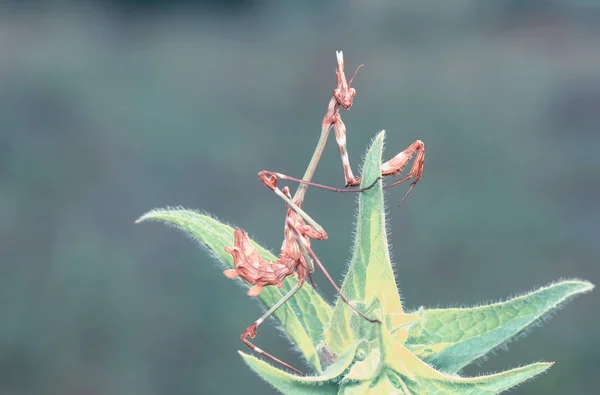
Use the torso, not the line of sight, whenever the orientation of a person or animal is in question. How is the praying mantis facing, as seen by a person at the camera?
facing to the right of the viewer
